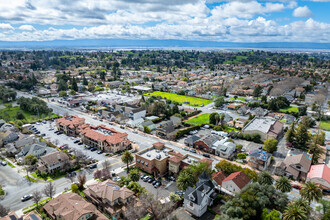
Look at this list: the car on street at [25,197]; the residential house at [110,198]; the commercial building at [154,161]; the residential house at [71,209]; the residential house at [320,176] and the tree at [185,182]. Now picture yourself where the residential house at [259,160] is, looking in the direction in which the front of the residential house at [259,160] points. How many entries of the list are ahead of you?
5

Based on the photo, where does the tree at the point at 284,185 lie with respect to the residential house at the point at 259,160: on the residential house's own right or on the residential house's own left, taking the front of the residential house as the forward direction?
on the residential house's own left

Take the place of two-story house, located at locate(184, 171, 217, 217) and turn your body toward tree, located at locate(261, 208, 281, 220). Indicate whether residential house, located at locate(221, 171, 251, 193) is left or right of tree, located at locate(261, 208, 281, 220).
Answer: left

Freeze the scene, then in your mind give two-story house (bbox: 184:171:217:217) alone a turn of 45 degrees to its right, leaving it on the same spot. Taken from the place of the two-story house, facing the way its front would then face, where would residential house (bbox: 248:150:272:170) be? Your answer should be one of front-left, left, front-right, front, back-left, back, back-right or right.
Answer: back-right

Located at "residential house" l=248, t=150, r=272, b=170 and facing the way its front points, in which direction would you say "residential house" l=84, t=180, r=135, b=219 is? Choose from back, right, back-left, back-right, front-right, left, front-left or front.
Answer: front

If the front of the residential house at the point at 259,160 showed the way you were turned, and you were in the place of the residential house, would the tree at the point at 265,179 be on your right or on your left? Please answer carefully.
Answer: on your left

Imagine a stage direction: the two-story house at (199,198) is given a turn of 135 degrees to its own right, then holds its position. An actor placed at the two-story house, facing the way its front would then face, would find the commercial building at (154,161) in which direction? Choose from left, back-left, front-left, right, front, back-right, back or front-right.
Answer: front-left

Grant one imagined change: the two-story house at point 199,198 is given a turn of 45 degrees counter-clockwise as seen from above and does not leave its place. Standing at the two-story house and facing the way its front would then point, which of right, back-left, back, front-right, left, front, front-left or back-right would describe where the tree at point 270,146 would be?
back-left

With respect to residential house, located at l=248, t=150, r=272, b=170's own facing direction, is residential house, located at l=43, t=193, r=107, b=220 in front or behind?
in front

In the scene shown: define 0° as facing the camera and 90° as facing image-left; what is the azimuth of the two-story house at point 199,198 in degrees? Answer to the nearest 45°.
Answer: approximately 45°

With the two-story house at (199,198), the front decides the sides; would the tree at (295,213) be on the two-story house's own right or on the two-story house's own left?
on the two-story house's own left

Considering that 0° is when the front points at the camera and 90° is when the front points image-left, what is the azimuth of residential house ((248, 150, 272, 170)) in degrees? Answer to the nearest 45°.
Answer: approximately 45°
